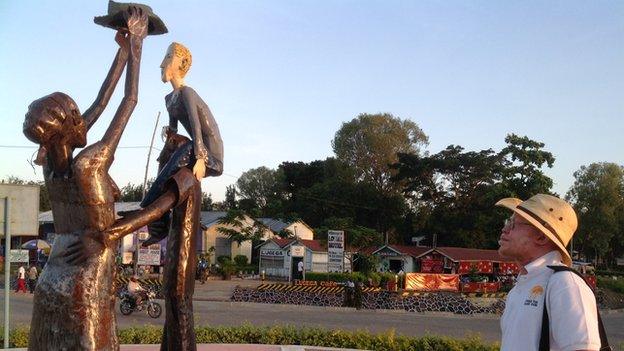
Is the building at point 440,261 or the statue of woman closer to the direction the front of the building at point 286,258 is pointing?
the statue of woman

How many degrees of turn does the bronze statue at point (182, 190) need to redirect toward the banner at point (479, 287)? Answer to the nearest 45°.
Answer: approximately 135° to its right

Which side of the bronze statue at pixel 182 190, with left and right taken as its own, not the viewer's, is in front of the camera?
left

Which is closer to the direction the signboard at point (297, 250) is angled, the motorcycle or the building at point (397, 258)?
the motorcycle

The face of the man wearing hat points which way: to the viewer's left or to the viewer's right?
to the viewer's left
